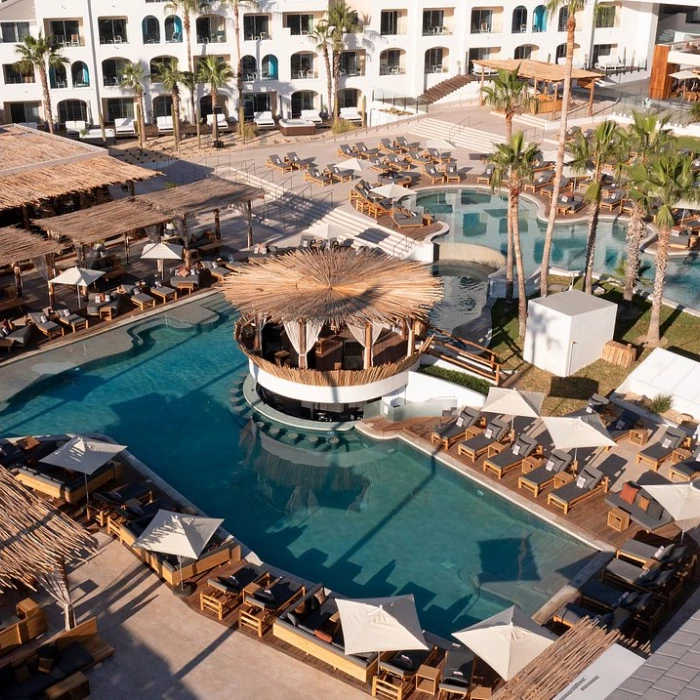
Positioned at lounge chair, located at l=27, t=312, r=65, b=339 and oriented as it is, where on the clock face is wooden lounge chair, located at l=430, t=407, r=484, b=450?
The wooden lounge chair is roughly at 12 o'clock from the lounge chair.

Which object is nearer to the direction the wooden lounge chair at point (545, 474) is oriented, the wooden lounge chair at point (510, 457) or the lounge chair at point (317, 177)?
the wooden lounge chair

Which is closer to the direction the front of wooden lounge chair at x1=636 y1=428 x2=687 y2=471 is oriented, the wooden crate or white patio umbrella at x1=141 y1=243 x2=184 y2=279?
the white patio umbrella

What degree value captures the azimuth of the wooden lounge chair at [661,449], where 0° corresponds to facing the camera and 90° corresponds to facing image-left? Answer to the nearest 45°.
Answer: approximately 45°

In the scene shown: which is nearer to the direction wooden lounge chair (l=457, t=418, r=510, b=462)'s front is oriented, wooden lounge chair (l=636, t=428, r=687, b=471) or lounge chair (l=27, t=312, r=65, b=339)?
the lounge chair

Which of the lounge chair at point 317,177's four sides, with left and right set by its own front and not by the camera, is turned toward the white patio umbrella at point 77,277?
right

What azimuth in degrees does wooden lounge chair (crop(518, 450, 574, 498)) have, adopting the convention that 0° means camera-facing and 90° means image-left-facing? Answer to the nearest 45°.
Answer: approximately 45°

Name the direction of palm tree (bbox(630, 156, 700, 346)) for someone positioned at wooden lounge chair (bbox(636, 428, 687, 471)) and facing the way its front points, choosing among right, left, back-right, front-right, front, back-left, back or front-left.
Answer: back-right
